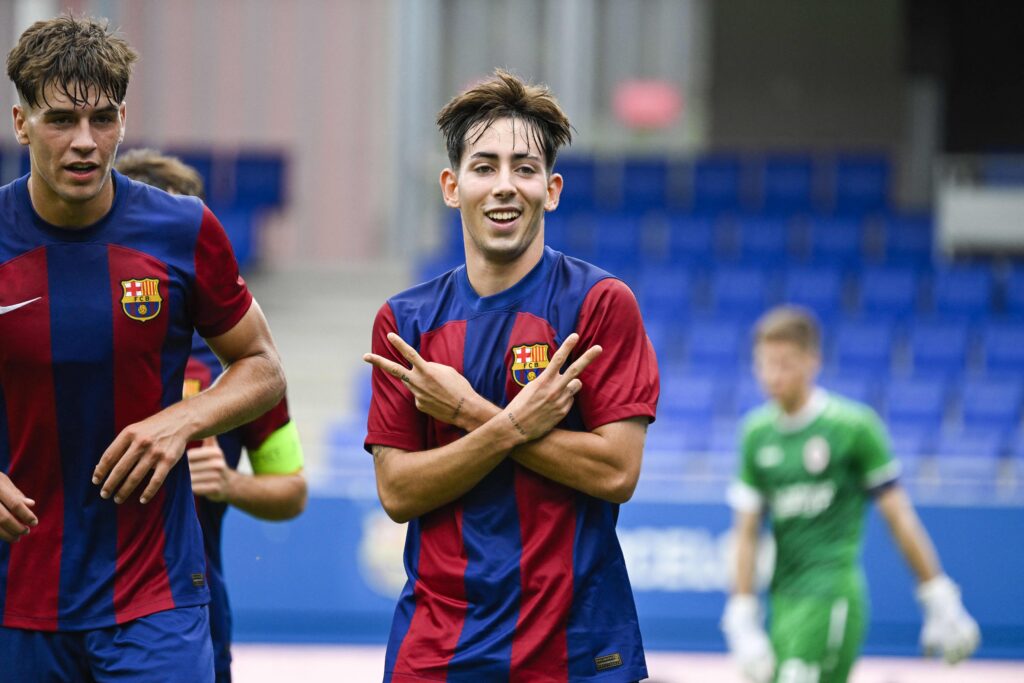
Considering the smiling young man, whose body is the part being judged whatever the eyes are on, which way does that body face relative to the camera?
toward the camera

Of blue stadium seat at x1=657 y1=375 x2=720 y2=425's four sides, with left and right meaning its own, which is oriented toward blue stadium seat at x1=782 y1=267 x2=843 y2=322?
back

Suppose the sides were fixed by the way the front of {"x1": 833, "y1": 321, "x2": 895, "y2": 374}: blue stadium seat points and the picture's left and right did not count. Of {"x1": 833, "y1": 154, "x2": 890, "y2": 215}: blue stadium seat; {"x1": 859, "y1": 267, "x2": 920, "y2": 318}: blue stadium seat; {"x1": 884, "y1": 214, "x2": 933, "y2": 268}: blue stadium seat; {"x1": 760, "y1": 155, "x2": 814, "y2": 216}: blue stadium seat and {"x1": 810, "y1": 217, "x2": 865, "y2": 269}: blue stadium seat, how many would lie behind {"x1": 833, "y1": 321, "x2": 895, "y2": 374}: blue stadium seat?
5

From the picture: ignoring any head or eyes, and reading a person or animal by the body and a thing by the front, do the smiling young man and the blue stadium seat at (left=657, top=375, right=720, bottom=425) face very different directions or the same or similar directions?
same or similar directions

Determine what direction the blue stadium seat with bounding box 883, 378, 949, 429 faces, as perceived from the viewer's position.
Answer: facing the viewer

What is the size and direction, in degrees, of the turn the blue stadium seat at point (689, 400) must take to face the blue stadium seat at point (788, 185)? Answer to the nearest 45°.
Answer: approximately 180°

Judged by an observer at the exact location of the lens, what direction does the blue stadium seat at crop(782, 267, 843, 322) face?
facing the viewer

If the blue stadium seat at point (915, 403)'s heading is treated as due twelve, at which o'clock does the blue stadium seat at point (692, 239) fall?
the blue stadium seat at point (692, 239) is roughly at 5 o'clock from the blue stadium seat at point (915, 403).

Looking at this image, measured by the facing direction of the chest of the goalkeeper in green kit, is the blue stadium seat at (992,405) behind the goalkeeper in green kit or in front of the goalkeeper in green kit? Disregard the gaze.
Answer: behind

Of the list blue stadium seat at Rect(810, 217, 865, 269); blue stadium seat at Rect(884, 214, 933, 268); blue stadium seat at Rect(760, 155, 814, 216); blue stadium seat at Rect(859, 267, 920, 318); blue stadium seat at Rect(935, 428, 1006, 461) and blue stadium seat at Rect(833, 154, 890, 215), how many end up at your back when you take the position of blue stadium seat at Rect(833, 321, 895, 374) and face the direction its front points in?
5

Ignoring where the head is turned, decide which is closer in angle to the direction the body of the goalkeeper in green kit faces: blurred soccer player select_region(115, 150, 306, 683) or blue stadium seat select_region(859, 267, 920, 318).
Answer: the blurred soccer player

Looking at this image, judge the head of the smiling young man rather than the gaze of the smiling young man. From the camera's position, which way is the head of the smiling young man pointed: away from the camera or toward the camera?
toward the camera

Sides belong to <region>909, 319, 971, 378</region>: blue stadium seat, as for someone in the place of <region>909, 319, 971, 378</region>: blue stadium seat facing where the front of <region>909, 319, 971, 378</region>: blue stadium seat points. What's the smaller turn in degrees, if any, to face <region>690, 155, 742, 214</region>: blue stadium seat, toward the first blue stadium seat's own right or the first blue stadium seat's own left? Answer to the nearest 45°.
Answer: approximately 135° to the first blue stadium seat's own right

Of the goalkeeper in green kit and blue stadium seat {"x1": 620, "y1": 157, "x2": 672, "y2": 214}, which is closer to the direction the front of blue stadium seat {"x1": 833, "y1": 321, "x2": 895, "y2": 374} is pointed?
the goalkeeper in green kit

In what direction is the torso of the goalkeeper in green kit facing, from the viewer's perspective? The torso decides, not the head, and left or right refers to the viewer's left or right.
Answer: facing the viewer and to the left of the viewer

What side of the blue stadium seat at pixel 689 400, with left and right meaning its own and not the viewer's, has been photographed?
front

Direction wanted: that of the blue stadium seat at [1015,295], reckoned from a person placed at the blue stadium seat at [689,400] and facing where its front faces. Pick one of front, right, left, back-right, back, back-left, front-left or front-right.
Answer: back-left

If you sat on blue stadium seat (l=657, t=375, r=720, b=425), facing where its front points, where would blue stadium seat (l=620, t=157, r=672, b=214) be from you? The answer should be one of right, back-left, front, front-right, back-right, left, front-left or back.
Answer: back

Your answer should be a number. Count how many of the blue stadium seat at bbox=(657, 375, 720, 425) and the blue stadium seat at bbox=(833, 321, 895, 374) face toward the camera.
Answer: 2

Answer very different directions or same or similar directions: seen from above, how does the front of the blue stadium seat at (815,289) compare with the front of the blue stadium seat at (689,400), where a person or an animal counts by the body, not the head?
same or similar directions

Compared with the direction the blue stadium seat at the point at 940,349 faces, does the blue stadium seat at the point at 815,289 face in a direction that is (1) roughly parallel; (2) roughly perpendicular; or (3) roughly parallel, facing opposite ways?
roughly parallel
